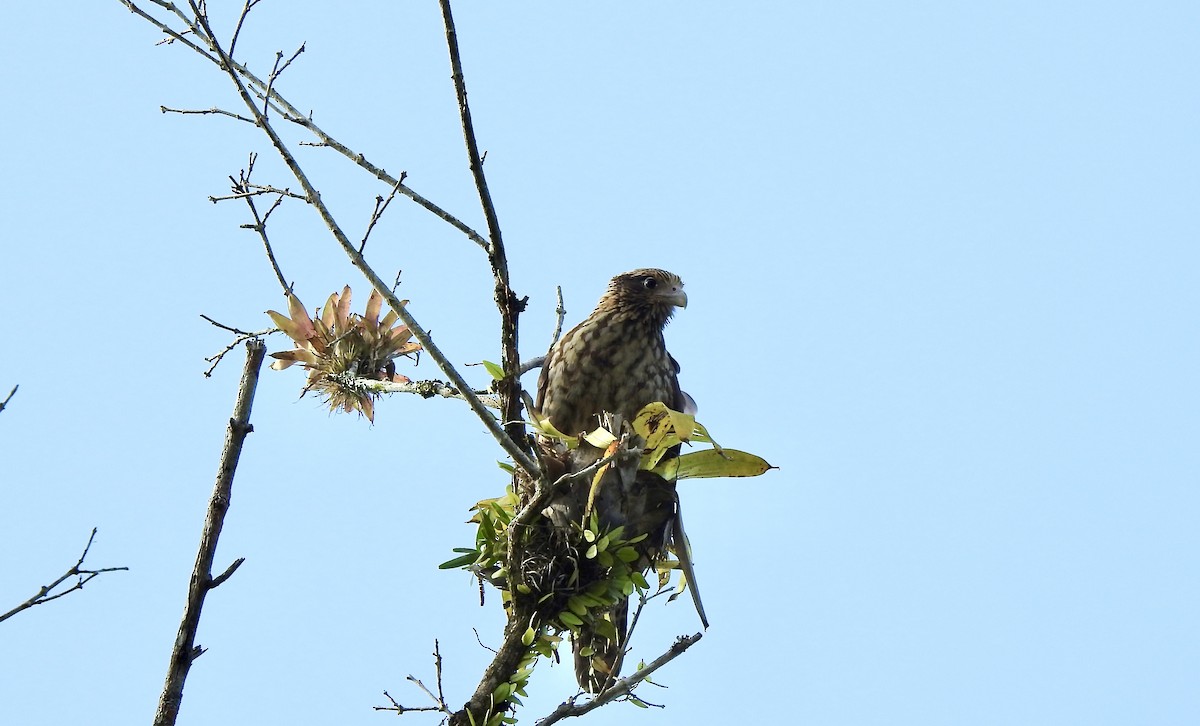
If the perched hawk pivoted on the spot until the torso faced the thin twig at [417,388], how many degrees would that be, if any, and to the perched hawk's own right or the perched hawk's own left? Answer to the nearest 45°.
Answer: approximately 90° to the perched hawk's own right

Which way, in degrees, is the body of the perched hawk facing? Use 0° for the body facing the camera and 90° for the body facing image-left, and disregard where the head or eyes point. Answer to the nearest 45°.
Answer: approximately 315°

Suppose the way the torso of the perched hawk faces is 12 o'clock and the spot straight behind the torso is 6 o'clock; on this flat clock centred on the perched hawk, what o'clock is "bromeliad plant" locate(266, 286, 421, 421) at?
The bromeliad plant is roughly at 4 o'clock from the perched hawk.

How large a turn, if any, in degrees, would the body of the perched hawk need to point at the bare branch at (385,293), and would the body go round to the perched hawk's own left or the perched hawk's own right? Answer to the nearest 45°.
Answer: approximately 90° to the perched hawk's own right

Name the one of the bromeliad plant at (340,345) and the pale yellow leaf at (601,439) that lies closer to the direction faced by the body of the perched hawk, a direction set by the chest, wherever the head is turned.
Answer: the pale yellow leaf

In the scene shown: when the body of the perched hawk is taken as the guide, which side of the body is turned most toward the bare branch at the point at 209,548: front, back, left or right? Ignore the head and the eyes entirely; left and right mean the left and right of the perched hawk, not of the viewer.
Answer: right
